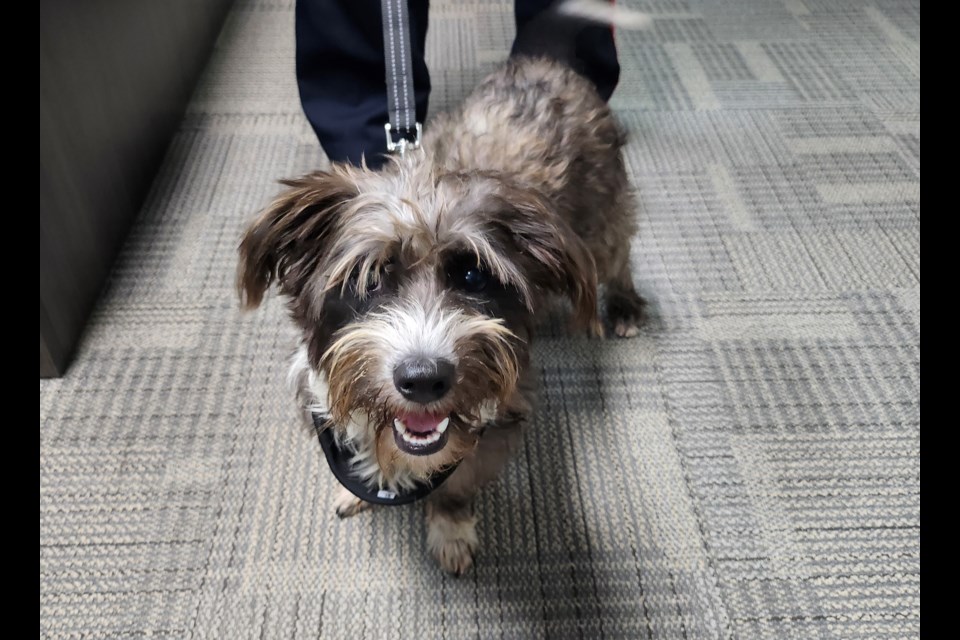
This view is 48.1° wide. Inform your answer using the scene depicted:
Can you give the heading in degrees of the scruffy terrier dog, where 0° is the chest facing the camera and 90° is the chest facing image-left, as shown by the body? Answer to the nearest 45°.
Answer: approximately 45°
